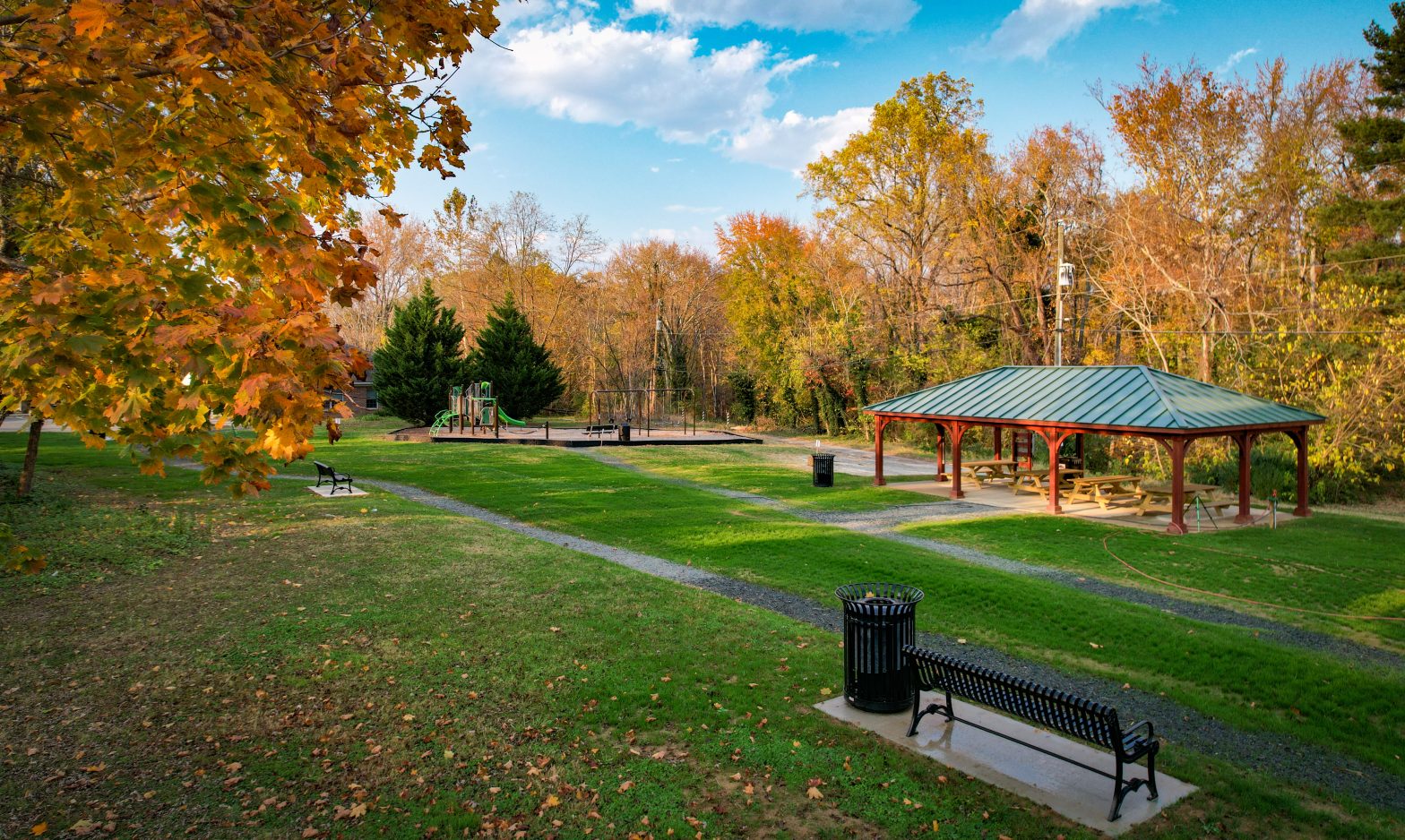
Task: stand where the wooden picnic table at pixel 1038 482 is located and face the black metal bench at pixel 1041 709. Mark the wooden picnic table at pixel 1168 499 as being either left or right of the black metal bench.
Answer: left

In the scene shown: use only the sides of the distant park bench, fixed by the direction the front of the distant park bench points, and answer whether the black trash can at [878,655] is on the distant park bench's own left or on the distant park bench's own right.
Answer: on the distant park bench's own right
